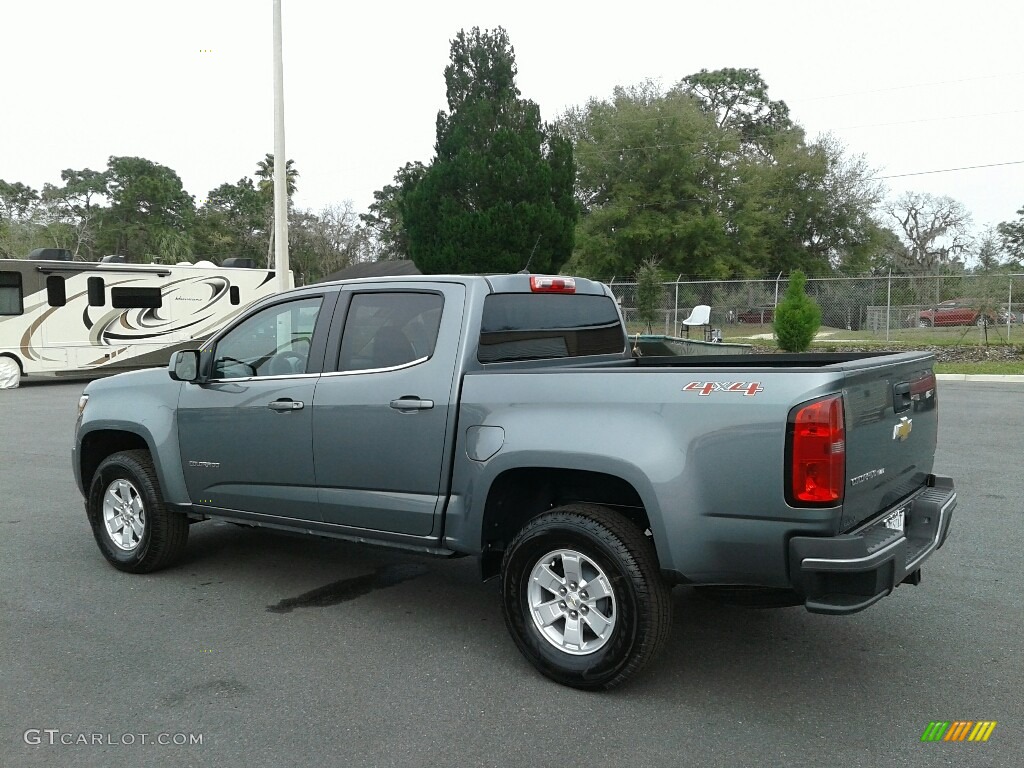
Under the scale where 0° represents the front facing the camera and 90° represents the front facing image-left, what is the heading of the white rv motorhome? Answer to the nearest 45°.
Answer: approximately 90°

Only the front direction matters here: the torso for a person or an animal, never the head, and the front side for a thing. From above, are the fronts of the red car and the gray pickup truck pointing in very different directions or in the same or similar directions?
same or similar directions

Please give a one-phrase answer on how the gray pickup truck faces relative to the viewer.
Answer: facing away from the viewer and to the left of the viewer

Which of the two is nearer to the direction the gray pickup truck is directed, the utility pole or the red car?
the utility pole

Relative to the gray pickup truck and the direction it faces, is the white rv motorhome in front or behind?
in front

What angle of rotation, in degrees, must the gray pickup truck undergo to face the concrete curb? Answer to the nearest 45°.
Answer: approximately 90° to its right

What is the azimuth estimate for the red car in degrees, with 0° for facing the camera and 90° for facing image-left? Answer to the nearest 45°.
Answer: approximately 90°

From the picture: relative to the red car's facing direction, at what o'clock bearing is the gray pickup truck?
The gray pickup truck is roughly at 9 o'clock from the red car.

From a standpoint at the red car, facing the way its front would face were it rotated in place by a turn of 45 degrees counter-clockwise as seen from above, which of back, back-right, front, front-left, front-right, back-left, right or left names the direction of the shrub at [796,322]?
front

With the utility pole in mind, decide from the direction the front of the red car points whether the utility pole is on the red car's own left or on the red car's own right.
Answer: on the red car's own left

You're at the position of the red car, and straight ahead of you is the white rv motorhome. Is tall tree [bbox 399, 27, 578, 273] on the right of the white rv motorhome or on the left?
right

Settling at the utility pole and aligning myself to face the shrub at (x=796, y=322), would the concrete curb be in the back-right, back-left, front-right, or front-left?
front-right

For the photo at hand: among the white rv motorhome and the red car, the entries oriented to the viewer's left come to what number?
2

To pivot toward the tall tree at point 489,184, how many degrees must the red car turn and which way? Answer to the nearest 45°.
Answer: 0° — it already faces it
